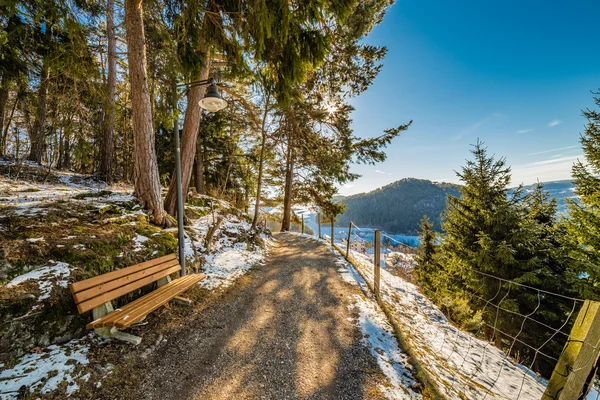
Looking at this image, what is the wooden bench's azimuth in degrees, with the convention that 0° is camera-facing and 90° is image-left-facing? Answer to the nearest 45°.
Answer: approximately 315°

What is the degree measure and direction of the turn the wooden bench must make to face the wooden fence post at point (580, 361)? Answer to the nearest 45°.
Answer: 0° — it already faces it
